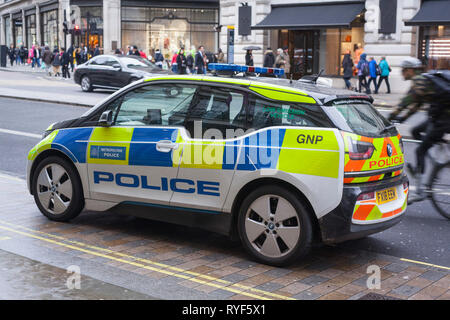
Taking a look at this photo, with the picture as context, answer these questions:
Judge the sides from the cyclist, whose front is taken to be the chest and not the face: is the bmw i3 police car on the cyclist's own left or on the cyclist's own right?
on the cyclist's own left

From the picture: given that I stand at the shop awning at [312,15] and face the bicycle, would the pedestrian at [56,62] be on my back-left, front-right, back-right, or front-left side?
back-right

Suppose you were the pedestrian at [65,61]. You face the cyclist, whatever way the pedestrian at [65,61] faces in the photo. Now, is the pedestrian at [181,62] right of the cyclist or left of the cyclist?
left

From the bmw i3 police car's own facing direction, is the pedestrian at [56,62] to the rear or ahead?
ahead

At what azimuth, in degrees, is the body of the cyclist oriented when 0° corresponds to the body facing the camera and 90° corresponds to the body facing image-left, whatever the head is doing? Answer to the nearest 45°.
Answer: approximately 90°

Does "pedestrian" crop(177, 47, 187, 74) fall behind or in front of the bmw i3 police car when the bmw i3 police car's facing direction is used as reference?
in front

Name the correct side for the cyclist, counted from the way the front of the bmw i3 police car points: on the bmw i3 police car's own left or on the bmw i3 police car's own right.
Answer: on the bmw i3 police car's own right

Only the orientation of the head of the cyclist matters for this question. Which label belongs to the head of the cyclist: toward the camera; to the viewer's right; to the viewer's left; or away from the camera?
to the viewer's left

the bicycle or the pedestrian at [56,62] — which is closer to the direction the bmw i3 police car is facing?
the pedestrian

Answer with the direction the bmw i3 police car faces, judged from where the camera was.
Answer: facing away from the viewer and to the left of the viewer

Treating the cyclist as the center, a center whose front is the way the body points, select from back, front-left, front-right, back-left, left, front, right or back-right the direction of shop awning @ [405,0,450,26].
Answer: right
